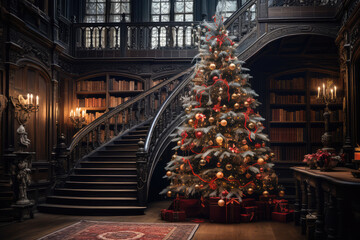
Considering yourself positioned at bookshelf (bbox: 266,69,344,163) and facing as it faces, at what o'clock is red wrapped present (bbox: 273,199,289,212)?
The red wrapped present is roughly at 12 o'clock from the bookshelf.

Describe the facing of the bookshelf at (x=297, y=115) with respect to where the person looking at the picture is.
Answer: facing the viewer

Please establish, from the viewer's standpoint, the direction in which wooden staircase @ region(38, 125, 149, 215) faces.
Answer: facing the viewer

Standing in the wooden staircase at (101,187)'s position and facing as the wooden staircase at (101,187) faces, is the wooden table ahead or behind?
ahead

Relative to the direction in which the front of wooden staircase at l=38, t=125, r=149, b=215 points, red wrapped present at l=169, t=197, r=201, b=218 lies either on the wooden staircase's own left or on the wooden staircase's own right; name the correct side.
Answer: on the wooden staircase's own left

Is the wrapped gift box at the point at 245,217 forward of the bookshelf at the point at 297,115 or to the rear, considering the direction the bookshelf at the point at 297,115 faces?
forward

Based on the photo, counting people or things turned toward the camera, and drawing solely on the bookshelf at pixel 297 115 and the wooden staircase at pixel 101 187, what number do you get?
2

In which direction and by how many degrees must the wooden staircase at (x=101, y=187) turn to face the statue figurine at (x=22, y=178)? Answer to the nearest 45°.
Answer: approximately 45° to its right

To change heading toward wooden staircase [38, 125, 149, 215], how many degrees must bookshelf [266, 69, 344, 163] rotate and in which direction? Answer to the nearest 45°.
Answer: approximately 45° to its right

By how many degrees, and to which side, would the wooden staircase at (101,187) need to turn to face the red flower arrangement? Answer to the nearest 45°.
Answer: approximately 45° to its left

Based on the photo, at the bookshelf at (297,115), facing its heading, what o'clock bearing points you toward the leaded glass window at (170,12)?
The leaded glass window is roughly at 4 o'clock from the bookshelf.

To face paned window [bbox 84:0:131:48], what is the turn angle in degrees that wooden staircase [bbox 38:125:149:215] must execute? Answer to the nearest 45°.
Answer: approximately 180°

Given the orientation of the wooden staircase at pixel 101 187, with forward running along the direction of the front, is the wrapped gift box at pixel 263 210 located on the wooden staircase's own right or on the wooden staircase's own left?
on the wooden staircase's own left

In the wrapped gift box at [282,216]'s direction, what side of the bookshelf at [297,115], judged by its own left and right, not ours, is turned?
front
